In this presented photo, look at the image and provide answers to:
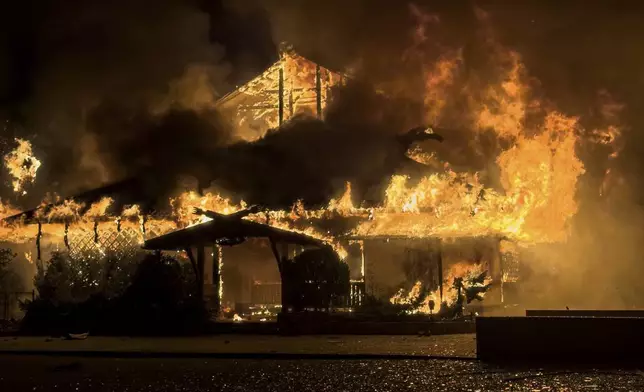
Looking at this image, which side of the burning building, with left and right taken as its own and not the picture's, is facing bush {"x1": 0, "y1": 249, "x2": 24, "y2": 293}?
right

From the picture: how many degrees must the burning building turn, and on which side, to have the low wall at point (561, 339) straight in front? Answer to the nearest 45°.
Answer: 0° — it already faces it

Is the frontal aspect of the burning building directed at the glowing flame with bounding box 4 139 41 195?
no

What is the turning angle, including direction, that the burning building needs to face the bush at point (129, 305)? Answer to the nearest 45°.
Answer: approximately 45° to its right

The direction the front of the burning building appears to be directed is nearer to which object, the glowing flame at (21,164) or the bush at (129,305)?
the bush

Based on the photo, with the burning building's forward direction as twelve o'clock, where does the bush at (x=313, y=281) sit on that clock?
The bush is roughly at 1 o'clock from the burning building.

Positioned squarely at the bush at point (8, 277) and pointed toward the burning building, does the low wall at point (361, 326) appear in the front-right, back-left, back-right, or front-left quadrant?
front-right

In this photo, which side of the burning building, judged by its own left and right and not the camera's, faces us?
front

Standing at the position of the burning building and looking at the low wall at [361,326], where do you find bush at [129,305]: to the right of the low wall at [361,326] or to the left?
right

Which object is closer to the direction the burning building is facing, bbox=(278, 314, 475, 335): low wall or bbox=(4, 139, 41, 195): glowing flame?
the low wall

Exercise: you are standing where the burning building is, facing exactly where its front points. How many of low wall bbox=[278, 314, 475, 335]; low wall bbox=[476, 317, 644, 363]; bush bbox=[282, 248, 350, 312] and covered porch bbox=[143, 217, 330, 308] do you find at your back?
0
